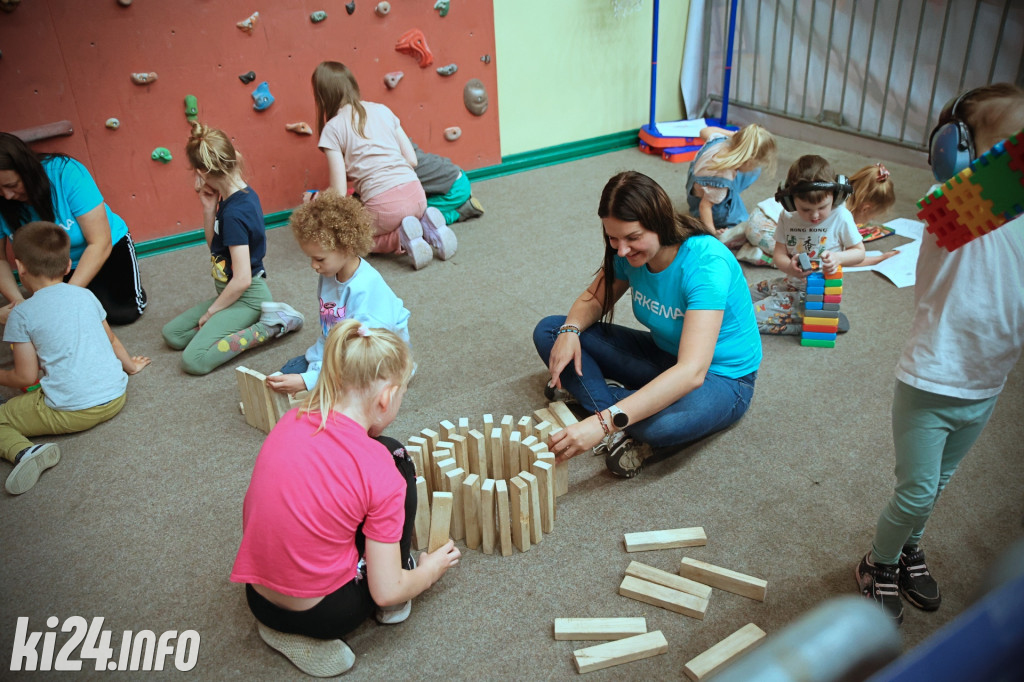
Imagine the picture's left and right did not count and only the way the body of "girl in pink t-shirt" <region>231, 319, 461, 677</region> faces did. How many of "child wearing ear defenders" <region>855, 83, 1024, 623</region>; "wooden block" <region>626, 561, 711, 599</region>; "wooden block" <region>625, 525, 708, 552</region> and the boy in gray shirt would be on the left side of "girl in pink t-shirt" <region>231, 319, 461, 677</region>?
1

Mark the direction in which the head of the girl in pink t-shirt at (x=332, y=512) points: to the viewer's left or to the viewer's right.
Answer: to the viewer's right

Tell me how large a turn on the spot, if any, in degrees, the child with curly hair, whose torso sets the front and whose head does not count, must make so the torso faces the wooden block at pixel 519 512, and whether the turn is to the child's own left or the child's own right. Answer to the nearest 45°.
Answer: approximately 90° to the child's own left

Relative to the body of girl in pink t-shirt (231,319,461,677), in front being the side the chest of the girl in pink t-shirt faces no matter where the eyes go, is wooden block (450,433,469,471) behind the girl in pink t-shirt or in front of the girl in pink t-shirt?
in front

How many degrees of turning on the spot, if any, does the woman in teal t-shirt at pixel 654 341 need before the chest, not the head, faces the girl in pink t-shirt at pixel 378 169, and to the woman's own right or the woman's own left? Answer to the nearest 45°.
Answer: approximately 90° to the woman's own right

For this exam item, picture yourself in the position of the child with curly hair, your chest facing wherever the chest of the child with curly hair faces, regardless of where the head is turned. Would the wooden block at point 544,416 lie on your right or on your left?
on your left

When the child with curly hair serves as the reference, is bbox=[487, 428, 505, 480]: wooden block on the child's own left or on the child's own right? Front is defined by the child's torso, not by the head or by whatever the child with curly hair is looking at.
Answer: on the child's own left

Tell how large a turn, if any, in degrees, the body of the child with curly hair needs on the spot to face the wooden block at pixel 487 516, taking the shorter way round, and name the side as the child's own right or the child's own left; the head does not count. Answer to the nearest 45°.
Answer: approximately 45° to the child's own left

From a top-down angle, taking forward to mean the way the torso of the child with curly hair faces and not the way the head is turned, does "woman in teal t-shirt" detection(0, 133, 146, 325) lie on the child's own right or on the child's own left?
on the child's own right

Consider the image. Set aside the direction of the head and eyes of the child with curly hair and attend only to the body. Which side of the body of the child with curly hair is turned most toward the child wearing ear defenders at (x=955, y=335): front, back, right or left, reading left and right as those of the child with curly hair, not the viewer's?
left
